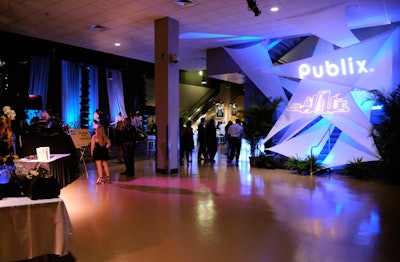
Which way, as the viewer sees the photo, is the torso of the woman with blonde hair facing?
away from the camera

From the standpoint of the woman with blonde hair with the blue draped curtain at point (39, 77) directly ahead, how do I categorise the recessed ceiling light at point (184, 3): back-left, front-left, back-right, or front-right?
back-right

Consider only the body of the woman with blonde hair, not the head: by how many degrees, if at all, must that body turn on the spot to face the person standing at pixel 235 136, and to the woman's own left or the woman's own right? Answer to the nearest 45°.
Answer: approximately 45° to the woman's own right

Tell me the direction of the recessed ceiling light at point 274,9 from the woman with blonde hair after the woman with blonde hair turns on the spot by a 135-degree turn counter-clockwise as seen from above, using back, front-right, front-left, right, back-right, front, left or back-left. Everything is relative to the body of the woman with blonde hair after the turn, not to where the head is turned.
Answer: back-left

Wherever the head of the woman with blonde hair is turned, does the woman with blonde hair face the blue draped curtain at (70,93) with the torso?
yes

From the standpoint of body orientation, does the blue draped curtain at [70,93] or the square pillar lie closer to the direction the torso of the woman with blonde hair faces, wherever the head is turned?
the blue draped curtain

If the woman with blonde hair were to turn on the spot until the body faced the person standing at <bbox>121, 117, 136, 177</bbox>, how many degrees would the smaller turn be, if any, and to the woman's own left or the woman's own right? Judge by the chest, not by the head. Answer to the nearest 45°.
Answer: approximately 45° to the woman's own right

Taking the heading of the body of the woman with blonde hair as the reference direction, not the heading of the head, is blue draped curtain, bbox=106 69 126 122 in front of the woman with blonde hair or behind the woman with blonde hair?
in front

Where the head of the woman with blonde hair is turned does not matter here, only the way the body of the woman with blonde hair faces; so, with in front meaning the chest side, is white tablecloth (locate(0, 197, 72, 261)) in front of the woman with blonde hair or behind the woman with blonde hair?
behind

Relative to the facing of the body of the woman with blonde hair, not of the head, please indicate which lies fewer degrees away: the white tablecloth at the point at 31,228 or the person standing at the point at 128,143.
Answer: the person standing

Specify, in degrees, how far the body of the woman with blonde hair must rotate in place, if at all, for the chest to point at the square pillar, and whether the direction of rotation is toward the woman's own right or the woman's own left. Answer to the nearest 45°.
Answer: approximately 45° to the woman's own right
